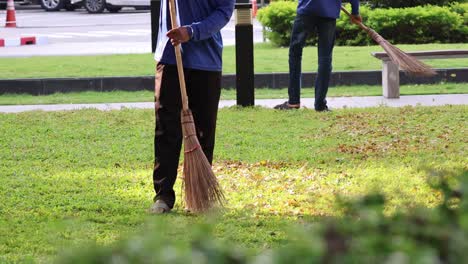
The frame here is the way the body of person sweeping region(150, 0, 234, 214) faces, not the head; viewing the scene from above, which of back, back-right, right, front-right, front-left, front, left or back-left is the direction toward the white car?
back-right

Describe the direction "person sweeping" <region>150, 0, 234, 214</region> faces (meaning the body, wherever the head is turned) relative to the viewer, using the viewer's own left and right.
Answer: facing the viewer and to the left of the viewer

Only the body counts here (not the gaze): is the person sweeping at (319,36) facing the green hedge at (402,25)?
no
